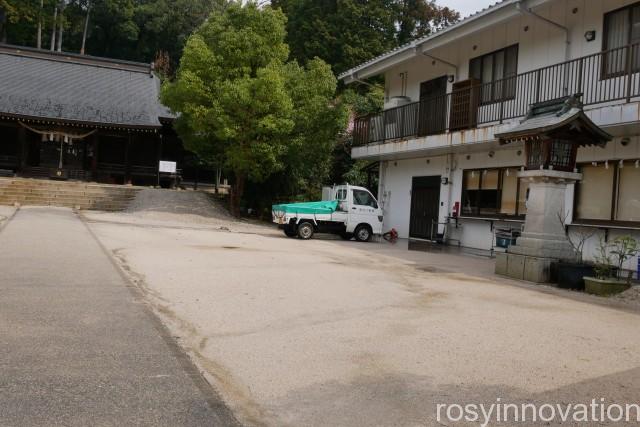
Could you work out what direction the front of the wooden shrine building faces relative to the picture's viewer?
facing the viewer

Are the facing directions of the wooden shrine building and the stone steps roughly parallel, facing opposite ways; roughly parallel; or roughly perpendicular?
roughly parallel

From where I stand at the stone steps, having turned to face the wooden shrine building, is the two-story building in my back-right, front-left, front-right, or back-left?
back-right

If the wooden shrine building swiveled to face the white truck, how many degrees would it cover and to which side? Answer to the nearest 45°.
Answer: approximately 45° to its left

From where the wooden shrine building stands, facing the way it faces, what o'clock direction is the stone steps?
The stone steps is roughly at 12 o'clock from the wooden shrine building.

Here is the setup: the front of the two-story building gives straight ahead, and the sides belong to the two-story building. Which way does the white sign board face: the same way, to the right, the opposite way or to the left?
to the left

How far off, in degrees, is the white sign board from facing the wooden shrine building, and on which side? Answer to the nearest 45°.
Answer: approximately 135° to its right

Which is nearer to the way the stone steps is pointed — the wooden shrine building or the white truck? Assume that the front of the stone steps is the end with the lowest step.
the white truck

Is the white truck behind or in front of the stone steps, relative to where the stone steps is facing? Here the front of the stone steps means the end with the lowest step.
in front

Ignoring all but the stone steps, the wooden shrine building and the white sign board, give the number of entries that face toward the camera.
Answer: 3

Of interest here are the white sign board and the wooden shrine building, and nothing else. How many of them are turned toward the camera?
2

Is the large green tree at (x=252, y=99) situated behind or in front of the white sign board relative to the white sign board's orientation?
in front

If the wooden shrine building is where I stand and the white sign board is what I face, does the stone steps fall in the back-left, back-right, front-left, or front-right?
front-right

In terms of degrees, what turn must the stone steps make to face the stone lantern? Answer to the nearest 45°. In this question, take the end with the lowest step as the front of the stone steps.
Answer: approximately 45° to its left

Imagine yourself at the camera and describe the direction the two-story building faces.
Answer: facing the viewer and to the left of the viewer

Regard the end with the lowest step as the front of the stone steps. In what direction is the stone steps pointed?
toward the camera
